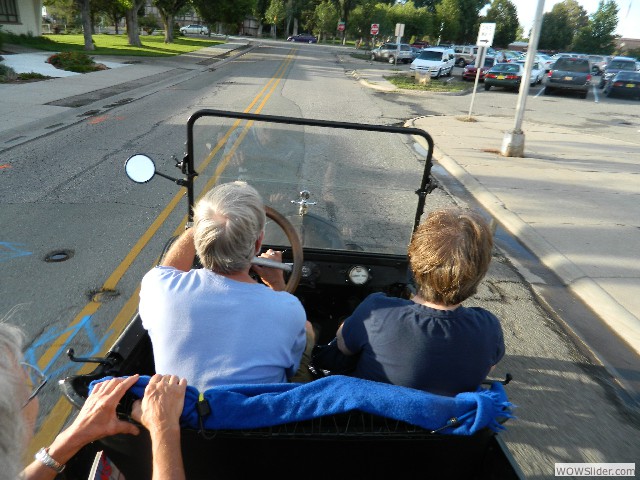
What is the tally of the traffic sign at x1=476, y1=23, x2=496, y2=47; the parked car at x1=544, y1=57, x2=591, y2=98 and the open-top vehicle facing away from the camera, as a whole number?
2

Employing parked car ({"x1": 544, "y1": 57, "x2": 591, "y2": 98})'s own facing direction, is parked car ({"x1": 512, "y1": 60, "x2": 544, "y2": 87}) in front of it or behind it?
in front

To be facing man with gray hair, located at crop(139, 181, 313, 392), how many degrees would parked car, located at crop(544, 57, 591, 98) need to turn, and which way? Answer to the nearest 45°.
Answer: approximately 180°

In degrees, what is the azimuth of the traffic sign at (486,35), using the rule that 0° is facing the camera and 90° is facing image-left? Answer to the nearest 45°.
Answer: approximately 0°

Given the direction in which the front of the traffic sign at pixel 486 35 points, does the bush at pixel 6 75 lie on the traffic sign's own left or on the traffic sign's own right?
on the traffic sign's own right

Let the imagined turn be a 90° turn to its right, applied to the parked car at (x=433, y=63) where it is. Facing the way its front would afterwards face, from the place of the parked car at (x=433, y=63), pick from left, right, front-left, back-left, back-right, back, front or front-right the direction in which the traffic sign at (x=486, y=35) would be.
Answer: back-left

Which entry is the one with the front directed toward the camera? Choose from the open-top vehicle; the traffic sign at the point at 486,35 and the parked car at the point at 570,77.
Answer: the traffic sign

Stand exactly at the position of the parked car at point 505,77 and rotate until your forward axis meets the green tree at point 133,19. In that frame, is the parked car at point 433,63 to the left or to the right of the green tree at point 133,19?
right

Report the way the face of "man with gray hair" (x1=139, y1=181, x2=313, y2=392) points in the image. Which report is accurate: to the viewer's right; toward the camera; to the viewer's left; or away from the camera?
away from the camera

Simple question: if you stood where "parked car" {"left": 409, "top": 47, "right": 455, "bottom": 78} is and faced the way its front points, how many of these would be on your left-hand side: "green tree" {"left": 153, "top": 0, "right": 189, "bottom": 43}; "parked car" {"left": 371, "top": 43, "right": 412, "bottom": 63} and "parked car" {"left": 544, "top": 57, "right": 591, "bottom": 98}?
1

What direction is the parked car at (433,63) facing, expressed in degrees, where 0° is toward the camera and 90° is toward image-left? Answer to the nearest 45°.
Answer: approximately 45°

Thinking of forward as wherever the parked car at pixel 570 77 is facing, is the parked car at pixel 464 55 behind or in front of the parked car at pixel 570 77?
in front

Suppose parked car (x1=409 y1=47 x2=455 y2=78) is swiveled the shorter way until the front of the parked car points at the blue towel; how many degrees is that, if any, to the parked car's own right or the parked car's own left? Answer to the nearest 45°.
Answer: approximately 45° to the parked car's own left

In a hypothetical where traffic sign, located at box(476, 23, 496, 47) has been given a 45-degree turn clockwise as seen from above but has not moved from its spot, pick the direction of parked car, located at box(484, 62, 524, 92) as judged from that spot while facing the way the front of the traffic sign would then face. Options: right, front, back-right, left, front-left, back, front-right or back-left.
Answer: back-right

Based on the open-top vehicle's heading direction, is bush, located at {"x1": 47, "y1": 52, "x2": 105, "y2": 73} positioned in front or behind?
in front

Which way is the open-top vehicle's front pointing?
away from the camera
